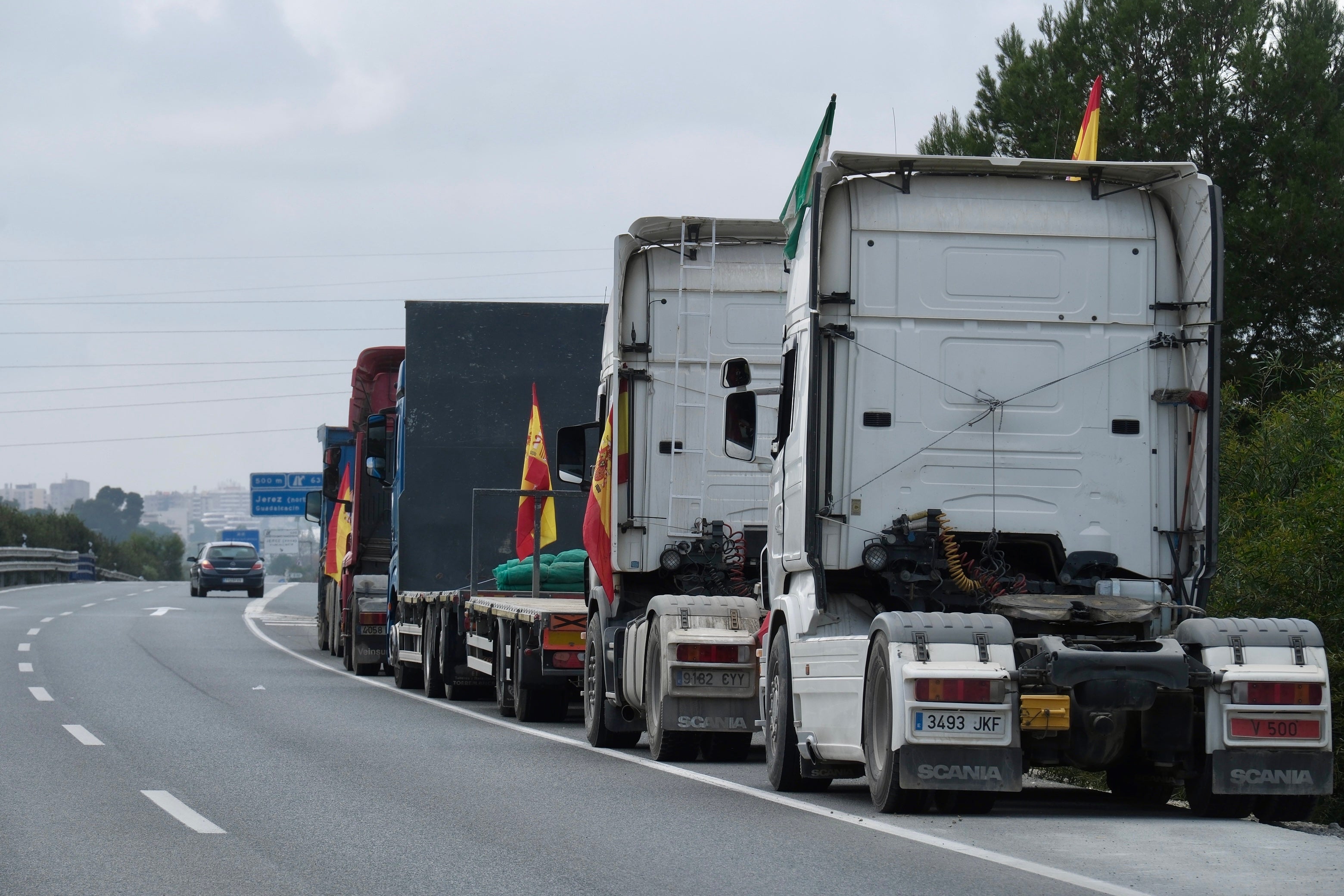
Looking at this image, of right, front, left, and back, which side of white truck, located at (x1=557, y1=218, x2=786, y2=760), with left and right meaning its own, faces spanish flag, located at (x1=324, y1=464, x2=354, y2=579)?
front

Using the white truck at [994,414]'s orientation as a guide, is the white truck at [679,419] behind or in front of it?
in front

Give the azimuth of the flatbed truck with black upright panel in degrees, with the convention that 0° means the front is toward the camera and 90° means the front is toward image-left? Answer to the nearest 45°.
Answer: approximately 180°

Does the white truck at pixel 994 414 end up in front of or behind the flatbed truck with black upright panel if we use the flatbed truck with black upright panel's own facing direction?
behind

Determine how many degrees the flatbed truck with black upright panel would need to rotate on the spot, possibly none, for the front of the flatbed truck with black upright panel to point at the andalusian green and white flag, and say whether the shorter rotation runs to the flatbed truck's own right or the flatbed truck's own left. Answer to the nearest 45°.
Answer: approximately 180°

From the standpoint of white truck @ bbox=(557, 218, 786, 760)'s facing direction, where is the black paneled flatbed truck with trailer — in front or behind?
in front

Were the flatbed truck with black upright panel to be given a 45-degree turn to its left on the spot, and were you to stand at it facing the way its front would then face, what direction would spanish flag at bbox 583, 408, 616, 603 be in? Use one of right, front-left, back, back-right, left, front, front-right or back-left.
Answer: back-left

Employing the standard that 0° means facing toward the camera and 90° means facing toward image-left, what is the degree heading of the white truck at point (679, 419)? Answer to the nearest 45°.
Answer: approximately 180°

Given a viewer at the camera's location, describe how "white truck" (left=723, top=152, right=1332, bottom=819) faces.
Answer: facing away from the viewer
